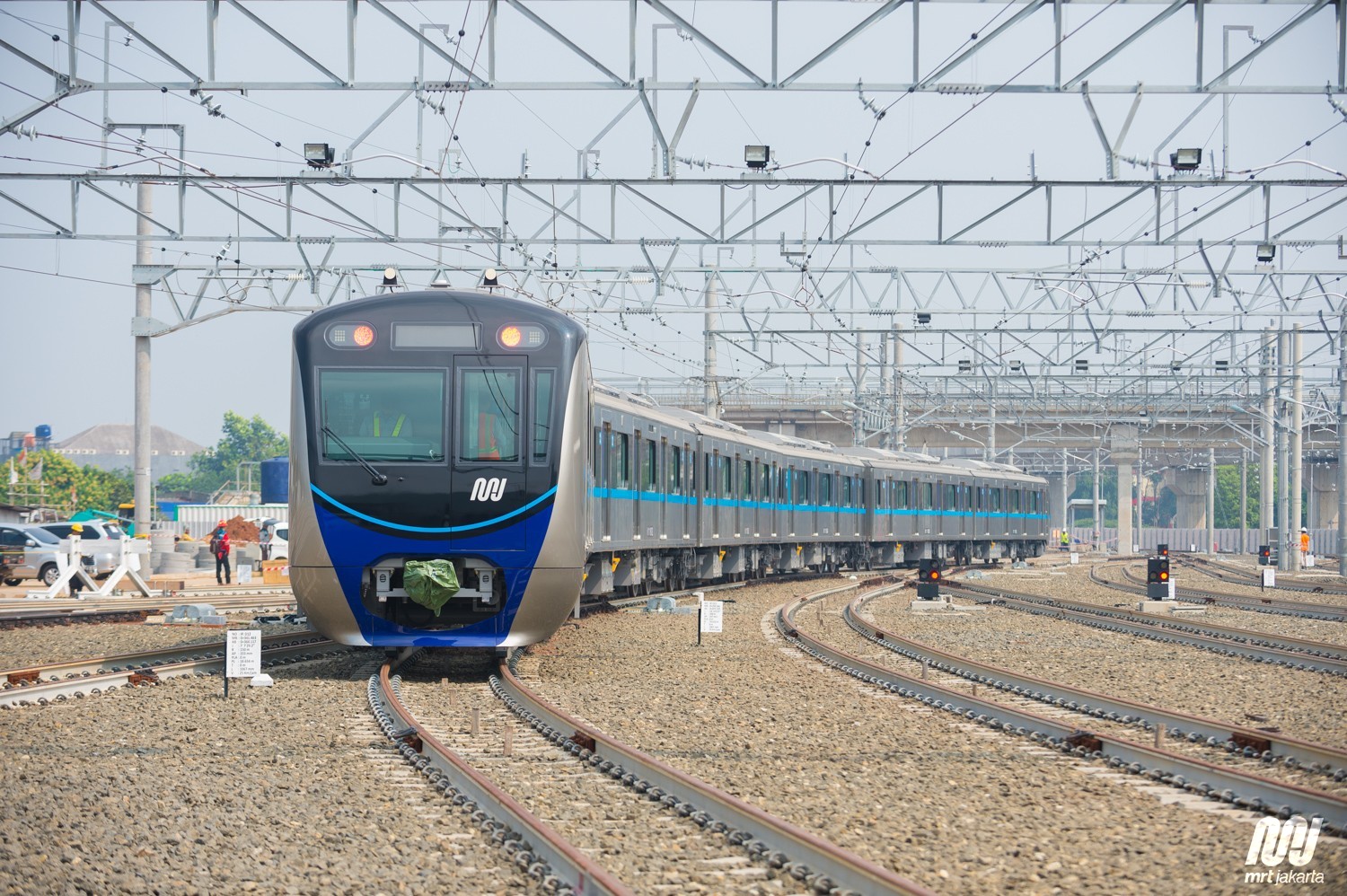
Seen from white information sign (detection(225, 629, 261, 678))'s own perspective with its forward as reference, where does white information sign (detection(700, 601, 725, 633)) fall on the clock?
white information sign (detection(700, 601, 725, 633)) is roughly at 8 o'clock from white information sign (detection(225, 629, 261, 678)).

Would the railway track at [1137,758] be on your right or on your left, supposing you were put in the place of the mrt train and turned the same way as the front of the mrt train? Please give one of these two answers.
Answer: on your left

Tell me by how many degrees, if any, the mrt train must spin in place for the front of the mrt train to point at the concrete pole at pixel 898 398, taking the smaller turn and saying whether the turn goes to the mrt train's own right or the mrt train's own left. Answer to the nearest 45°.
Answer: approximately 180°

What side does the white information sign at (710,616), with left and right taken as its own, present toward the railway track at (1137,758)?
front

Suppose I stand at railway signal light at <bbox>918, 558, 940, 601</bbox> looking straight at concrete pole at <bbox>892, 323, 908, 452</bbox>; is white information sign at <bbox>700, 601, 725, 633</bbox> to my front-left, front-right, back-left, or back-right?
back-left

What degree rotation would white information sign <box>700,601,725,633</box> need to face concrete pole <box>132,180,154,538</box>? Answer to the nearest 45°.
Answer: approximately 135° to its right

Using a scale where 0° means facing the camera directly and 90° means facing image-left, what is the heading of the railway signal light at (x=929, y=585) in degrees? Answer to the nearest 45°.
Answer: approximately 0°

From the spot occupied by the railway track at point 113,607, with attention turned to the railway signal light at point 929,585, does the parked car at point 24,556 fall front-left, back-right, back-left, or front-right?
back-left

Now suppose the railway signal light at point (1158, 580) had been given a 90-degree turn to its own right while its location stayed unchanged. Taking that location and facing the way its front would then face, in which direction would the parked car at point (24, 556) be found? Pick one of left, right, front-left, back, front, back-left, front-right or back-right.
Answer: front
